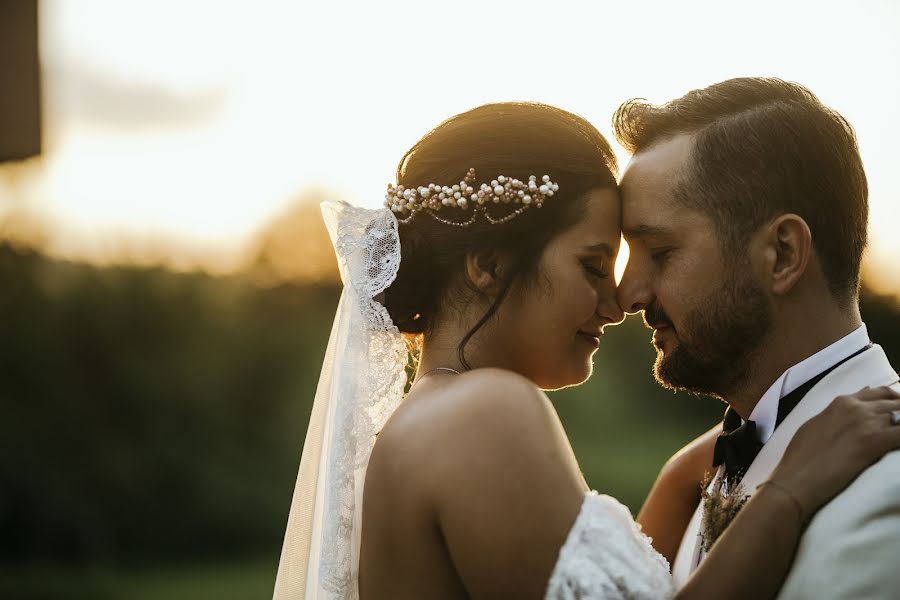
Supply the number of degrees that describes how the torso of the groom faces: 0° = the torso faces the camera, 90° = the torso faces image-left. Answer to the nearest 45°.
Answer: approximately 90°

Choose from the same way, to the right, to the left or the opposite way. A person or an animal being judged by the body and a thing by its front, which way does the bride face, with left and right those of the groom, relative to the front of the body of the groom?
the opposite way

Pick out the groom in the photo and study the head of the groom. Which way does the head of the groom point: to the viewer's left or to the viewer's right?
to the viewer's left

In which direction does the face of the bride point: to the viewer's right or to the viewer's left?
to the viewer's right

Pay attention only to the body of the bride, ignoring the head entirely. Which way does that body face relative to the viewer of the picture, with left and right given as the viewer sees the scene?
facing to the right of the viewer
